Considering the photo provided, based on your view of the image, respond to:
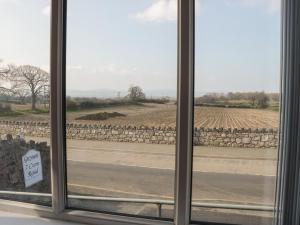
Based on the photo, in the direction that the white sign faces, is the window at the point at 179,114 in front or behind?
in front

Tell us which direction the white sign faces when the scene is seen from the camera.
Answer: facing the viewer and to the right of the viewer
